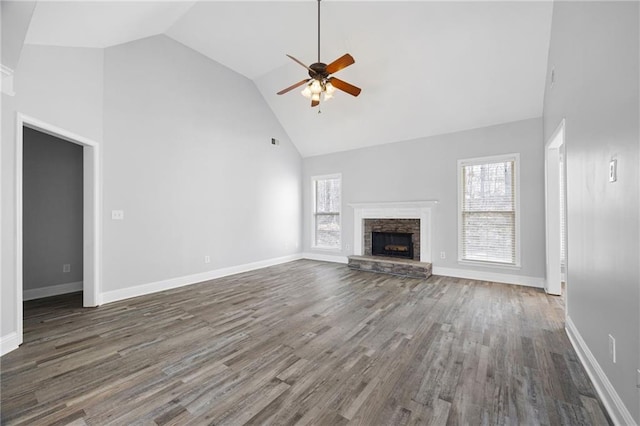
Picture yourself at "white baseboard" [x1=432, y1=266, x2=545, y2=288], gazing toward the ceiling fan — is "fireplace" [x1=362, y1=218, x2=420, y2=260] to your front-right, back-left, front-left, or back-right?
front-right

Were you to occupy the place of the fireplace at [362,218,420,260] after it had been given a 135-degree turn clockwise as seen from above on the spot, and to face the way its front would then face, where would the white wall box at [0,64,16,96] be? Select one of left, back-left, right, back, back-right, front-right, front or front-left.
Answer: left

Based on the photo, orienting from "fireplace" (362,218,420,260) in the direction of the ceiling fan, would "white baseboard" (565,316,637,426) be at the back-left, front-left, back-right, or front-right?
front-left

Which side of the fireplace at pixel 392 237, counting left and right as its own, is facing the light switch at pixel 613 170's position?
front

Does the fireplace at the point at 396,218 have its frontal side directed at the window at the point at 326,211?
no

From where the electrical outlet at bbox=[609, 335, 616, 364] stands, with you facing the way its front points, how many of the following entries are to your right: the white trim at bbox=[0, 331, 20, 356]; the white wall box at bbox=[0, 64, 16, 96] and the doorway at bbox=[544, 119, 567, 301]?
1

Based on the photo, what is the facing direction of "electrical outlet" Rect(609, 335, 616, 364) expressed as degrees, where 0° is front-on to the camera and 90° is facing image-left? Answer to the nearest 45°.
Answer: approximately 90°

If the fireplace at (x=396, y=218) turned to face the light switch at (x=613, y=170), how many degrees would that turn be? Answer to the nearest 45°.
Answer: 0° — it already faces it

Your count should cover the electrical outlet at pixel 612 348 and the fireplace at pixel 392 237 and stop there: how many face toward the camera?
1

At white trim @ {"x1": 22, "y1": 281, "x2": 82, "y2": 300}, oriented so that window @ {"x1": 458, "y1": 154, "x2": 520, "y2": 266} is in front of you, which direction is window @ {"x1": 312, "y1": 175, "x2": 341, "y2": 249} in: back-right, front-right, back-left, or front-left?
front-left

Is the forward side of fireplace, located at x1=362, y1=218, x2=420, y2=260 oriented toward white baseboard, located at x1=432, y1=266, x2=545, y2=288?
no

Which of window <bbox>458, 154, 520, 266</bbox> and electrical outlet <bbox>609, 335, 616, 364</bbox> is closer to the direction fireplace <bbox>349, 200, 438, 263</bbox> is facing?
the electrical outlet

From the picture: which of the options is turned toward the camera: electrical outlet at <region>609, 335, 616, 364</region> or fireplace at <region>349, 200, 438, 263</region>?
the fireplace

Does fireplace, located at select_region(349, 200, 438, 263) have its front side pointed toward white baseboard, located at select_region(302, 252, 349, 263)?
no

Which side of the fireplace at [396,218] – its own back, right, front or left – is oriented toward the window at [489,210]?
left

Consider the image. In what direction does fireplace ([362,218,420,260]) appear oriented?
toward the camera

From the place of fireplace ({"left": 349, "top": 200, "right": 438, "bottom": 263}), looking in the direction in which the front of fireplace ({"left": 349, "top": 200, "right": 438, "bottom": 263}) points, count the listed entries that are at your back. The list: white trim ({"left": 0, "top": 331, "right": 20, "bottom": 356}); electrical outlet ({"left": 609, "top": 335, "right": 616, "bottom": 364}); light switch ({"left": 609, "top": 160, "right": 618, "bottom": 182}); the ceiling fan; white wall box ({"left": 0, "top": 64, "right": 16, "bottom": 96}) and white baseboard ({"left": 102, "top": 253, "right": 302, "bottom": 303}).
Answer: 0

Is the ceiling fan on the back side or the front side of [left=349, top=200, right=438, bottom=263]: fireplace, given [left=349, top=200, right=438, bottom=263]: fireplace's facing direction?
on the front side

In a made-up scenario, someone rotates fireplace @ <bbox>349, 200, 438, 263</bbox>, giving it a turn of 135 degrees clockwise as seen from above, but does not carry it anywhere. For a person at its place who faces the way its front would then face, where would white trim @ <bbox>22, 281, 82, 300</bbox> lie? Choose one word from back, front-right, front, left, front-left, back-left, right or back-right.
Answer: left

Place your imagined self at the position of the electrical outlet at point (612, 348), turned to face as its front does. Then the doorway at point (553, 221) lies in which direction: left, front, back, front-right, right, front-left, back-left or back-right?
right
